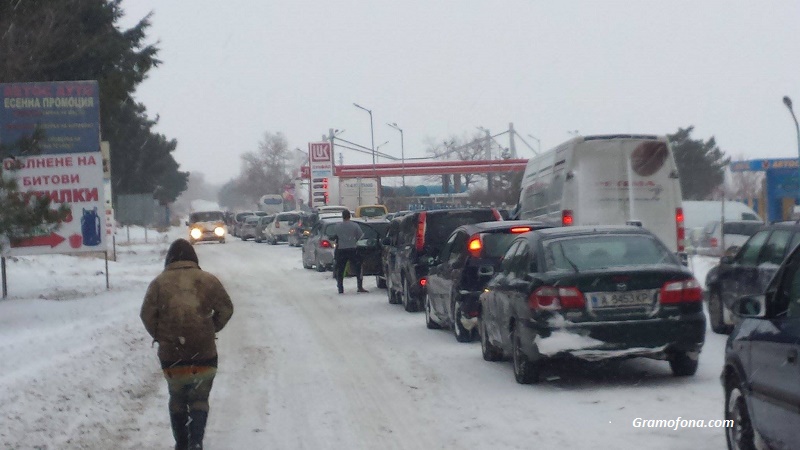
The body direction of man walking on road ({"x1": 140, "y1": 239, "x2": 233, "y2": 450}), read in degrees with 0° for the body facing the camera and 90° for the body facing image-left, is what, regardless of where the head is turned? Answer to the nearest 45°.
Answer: approximately 180°

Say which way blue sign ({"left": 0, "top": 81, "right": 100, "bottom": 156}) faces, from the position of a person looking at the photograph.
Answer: facing the viewer

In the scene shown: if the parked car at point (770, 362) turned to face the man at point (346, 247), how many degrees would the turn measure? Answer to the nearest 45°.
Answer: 0° — it already faces them

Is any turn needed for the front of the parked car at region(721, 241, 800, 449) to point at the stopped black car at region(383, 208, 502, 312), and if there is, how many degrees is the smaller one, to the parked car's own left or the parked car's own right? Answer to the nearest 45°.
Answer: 0° — it already faces it

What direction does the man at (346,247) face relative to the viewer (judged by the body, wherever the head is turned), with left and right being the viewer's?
facing away from the viewer

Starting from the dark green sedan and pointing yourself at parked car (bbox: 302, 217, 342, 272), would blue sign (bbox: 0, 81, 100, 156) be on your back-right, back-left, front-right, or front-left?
front-left

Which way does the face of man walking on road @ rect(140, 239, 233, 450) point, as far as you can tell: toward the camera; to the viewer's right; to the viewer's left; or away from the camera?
away from the camera

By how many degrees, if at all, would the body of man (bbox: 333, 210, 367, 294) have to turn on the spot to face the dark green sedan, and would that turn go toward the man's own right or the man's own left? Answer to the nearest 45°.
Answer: approximately 180°

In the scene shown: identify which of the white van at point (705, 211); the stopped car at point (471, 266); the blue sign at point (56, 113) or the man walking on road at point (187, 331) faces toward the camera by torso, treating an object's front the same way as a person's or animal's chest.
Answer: the blue sign
